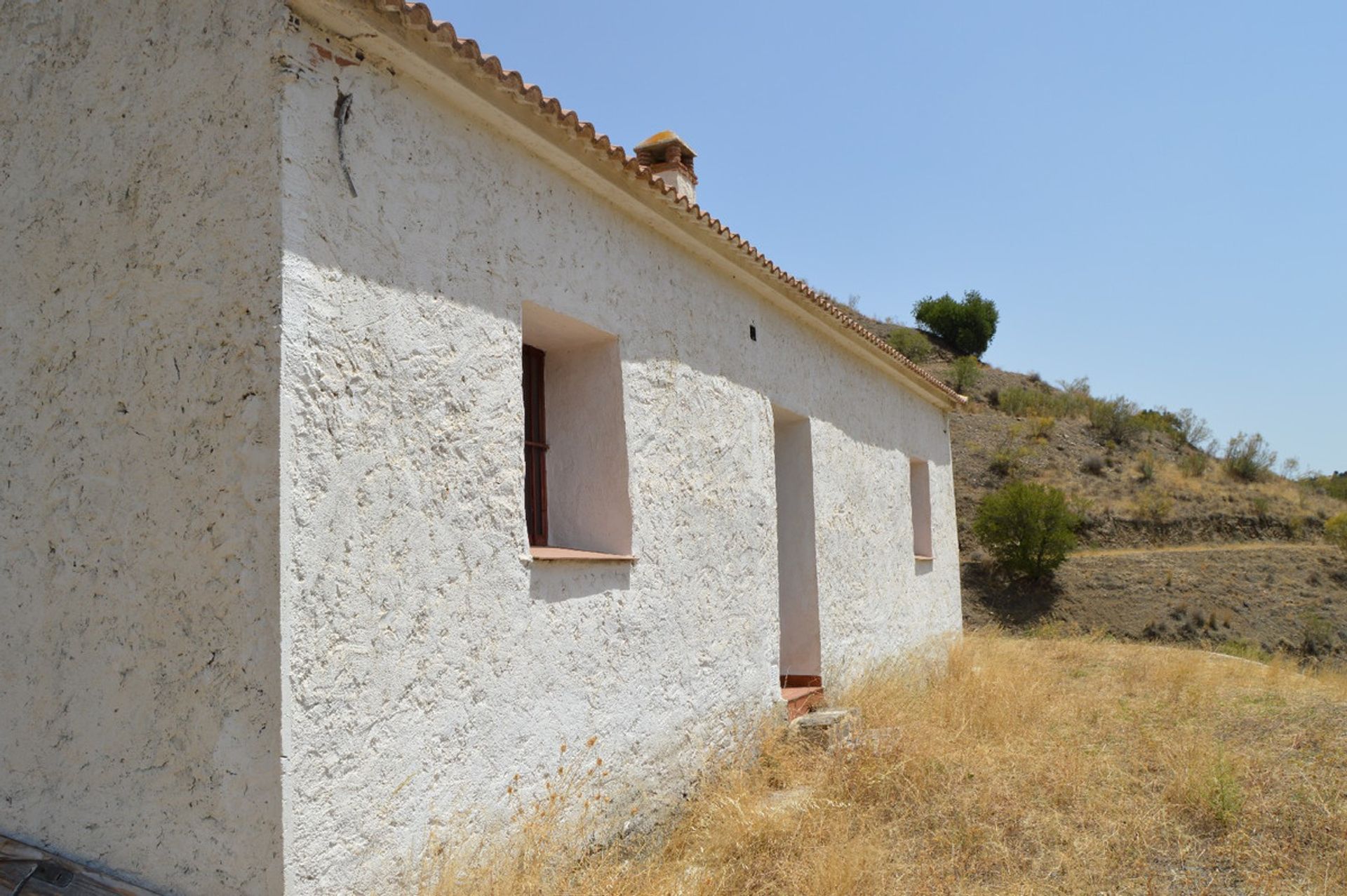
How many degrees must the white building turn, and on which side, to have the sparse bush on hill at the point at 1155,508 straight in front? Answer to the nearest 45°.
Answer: approximately 90° to its left

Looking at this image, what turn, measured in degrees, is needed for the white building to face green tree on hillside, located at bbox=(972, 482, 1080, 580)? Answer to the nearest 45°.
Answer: approximately 90° to its left

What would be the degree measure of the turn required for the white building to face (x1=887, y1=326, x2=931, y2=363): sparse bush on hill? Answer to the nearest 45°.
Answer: approximately 90° to its left

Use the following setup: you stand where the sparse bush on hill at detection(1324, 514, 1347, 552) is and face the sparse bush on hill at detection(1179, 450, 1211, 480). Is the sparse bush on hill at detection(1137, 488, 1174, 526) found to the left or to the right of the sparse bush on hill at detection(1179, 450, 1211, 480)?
left

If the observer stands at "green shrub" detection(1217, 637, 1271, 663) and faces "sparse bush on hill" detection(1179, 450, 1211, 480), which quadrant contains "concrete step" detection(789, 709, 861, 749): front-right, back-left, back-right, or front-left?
back-left

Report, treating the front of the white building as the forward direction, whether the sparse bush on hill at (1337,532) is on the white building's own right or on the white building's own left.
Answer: on the white building's own left

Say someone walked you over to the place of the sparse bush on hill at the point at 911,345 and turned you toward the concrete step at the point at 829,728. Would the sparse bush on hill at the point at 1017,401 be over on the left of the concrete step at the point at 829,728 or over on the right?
left

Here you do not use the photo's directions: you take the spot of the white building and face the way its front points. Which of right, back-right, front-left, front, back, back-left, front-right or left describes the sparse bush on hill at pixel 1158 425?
left

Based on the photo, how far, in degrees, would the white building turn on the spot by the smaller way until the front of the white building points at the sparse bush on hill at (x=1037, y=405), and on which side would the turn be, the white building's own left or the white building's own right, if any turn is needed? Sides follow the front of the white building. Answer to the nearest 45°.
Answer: approximately 90° to the white building's own left

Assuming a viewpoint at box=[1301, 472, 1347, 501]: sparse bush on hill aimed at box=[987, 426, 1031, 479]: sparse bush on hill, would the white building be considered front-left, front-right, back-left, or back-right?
front-left

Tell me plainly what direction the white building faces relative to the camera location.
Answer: facing the viewer and to the right of the viewer

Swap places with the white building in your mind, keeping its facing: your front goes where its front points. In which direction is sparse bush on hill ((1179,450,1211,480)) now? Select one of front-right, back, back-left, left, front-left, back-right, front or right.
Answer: left
